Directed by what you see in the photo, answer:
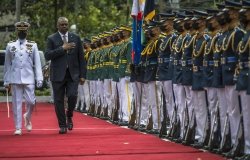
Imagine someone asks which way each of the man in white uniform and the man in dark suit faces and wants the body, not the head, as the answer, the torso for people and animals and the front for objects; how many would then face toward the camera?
2

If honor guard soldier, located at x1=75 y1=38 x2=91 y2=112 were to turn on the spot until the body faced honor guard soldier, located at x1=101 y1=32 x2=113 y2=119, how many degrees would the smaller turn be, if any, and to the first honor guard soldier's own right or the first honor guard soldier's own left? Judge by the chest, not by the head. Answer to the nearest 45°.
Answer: approximately 45° to the first honor guard soldier's own left

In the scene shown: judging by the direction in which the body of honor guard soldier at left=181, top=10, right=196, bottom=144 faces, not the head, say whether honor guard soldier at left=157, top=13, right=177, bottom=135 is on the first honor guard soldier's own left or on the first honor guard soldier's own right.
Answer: on the first honor guard soldier's own right

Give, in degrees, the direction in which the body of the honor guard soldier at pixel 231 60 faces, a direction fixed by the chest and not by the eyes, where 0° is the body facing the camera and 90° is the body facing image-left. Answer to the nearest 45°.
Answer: approximately 45°
